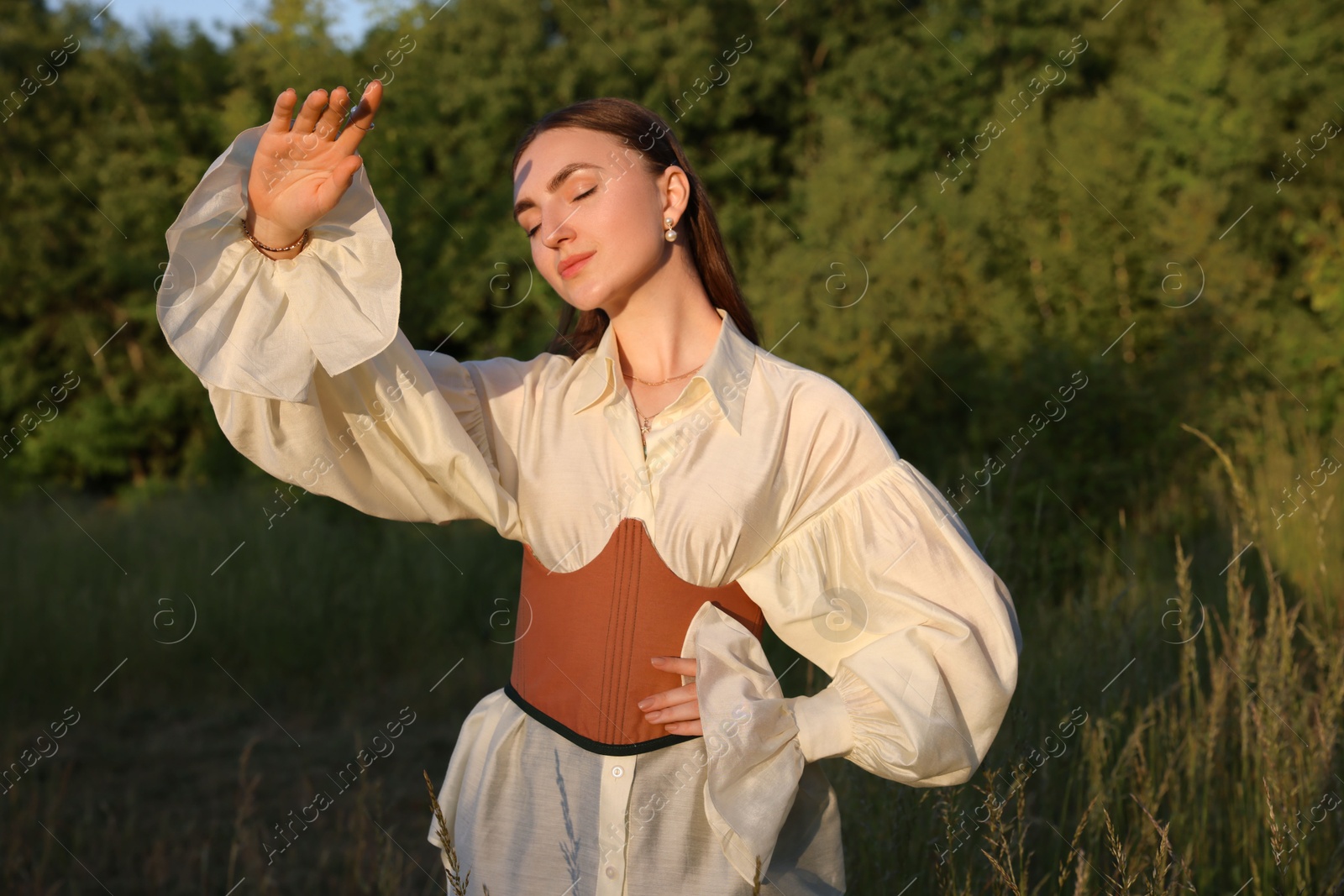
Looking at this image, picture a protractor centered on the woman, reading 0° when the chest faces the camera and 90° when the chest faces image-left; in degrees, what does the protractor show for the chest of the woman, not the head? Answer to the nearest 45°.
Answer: approximately 0°
